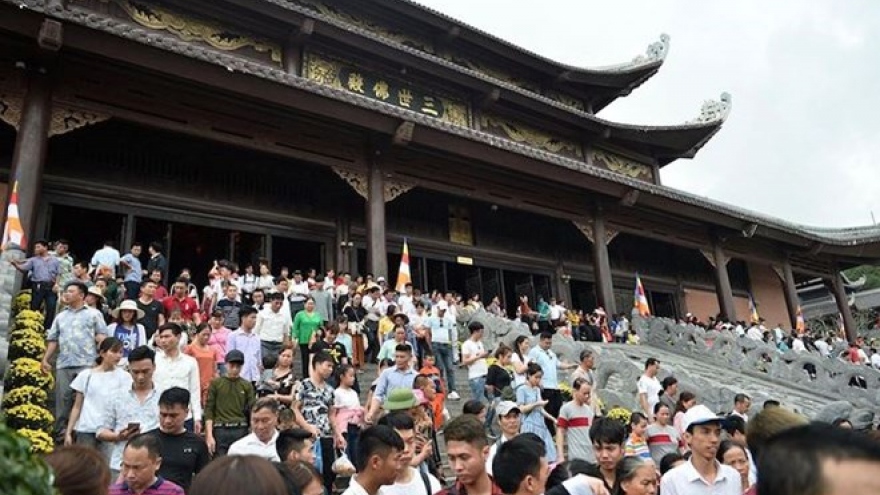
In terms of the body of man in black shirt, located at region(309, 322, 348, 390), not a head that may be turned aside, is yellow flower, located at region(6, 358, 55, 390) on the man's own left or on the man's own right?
on the man's own right

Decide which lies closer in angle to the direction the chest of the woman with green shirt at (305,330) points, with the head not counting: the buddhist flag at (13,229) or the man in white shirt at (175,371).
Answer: the man in white shirt

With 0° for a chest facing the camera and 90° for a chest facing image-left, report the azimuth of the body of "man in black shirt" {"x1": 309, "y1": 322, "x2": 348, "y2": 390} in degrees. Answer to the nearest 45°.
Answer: approximately 0°

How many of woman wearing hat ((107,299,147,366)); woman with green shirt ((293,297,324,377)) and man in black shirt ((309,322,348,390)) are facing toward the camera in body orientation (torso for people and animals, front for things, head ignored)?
3

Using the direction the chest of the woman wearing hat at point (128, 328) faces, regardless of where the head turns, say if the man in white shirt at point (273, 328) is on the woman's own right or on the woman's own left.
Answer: on the woman's own left

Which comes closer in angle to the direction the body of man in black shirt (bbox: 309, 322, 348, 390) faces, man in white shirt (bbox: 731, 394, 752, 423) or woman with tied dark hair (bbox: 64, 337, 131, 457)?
the woman with tied dark hair

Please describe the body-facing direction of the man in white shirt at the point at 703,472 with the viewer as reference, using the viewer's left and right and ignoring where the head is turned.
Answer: facing the viewer and to the right of the viewer

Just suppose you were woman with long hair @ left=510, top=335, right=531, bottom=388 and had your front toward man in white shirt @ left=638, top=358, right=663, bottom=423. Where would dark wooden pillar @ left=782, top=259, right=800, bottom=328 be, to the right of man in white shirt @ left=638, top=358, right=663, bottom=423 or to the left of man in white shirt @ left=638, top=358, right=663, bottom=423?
left

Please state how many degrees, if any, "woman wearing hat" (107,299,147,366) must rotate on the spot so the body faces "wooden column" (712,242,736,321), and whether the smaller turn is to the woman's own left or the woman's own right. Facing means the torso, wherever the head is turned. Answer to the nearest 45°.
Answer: approximately 90° to the woman's own left

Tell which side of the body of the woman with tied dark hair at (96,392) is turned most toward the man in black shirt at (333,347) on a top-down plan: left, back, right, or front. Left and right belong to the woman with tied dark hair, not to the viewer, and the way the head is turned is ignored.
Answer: left

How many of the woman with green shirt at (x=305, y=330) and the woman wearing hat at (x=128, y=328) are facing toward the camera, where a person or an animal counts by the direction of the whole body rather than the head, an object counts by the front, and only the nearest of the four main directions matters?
2

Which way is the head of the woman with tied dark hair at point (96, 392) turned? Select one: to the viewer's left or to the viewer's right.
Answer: to the viewer's right

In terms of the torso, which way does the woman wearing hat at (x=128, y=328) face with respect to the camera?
toward the camera

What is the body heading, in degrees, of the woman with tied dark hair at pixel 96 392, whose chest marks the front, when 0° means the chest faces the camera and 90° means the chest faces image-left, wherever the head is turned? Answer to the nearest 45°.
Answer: approximately 315°
